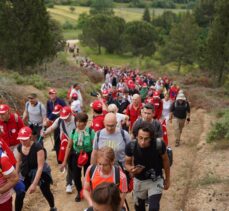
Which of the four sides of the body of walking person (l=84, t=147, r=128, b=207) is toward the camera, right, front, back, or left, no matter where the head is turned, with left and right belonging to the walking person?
front

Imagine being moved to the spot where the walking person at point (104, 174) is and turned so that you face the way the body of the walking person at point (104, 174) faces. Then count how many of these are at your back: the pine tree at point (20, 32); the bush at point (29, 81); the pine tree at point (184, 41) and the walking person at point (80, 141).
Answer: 4

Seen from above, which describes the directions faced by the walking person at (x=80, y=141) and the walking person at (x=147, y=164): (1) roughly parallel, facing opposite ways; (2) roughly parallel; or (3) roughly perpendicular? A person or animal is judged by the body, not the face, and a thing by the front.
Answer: roughly parallel

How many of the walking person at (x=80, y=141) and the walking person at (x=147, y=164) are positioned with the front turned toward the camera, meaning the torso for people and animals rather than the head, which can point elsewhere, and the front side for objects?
2

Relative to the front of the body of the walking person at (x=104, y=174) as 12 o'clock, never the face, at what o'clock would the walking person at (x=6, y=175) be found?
the walking person at (x=6, y=175) is roughly at 3 o'clock from the walking person at (x=104, y=174).

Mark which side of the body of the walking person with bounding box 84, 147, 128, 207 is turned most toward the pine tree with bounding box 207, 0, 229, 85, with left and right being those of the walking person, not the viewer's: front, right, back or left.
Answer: back

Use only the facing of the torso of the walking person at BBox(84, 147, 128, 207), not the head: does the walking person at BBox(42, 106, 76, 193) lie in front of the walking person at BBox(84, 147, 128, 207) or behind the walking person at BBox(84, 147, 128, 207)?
behind

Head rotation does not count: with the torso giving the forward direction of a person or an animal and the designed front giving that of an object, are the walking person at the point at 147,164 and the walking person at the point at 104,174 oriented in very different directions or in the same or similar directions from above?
same or similar directions

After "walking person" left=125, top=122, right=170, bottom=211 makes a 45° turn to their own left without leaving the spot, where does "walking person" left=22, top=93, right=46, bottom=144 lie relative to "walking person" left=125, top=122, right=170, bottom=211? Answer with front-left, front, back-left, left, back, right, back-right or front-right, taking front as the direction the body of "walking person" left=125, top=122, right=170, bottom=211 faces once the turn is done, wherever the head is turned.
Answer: back

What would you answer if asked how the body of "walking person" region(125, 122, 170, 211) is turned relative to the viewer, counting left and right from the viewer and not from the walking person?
facing the viewer

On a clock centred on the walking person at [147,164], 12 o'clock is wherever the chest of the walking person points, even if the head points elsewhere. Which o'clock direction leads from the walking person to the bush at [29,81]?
The bush is roughly at 5 o'clock from the walking person.

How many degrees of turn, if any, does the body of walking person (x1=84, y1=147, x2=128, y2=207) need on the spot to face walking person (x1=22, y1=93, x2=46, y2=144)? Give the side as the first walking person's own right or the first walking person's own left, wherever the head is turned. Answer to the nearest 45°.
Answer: approximately 180°

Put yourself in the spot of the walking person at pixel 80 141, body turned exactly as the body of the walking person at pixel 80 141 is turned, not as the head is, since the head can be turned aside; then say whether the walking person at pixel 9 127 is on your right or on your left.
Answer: on your right

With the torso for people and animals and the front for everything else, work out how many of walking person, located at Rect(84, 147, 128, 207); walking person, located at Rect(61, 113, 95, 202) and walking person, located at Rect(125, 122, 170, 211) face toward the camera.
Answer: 3

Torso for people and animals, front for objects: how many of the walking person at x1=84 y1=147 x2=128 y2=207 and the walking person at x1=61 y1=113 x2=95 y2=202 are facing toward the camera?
2

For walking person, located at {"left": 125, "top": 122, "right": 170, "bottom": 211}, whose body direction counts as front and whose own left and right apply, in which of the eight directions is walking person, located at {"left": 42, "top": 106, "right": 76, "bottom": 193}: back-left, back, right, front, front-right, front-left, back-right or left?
back-right

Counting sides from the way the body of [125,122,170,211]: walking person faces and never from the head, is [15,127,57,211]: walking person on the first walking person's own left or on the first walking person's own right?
on the first walking person's own right
